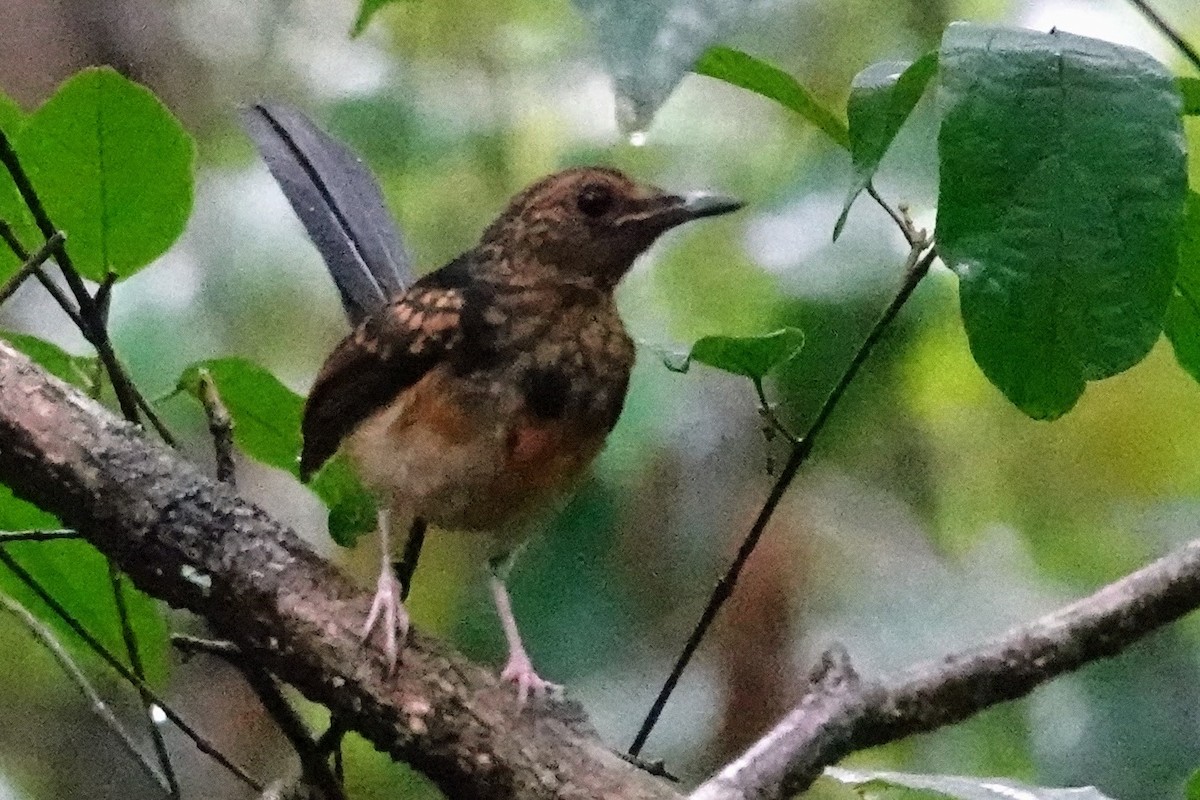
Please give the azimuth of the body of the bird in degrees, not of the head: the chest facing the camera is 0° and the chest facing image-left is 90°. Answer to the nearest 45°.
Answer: approximately 315°
